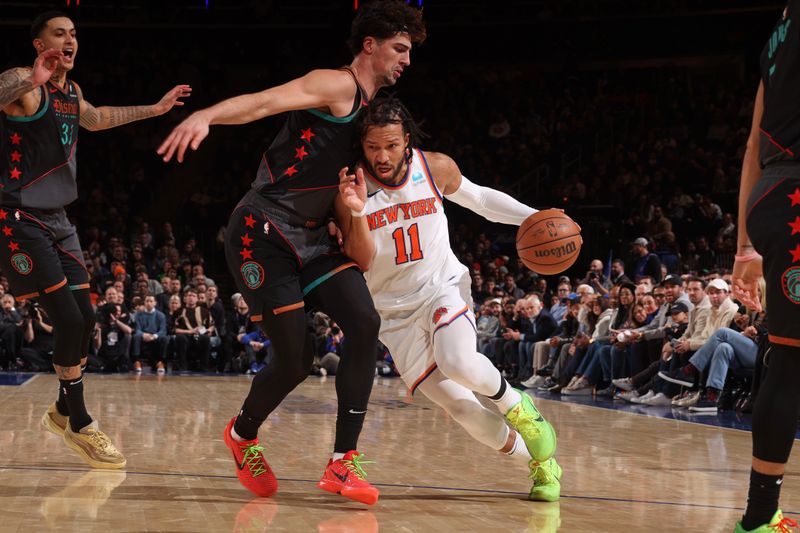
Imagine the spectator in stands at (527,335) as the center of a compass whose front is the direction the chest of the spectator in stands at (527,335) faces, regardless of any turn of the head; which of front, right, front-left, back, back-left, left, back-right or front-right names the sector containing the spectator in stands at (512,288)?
back-right

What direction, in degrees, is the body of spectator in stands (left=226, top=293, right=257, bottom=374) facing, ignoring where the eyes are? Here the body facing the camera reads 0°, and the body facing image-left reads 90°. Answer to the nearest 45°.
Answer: approximately 0°

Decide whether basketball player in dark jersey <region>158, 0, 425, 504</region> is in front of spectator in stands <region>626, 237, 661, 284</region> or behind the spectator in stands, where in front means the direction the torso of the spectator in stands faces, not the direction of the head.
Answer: in front

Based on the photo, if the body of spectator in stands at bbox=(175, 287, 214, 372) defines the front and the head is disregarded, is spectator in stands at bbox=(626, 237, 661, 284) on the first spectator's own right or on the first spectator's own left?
on the first spectator's own left

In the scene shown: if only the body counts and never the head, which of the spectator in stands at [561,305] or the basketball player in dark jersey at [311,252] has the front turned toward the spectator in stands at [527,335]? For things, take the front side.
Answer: the spectator in stands at [561,305]

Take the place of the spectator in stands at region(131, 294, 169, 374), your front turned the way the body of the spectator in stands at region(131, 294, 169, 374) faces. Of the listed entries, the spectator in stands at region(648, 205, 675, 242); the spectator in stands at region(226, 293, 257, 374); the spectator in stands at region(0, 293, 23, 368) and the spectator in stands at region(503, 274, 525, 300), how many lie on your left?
3

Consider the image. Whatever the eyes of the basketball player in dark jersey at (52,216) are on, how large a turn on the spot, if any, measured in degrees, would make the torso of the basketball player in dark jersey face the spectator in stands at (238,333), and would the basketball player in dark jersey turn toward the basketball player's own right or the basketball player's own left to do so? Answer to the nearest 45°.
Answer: approximately 135° to the basketball player's own left

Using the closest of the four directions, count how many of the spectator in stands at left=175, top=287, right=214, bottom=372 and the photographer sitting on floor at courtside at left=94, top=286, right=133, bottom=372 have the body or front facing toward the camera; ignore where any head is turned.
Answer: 2

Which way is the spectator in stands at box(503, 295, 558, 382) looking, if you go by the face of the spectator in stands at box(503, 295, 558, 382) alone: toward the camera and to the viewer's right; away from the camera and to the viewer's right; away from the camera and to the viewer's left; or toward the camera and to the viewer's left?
toward the camera and to the viewer's left

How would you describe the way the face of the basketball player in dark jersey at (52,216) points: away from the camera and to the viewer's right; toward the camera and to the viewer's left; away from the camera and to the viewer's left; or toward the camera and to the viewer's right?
toward the camera and to the viewer's right

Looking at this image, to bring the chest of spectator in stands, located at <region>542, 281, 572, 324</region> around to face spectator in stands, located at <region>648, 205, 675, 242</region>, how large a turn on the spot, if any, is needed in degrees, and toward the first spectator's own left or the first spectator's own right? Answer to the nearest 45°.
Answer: approximately 180°

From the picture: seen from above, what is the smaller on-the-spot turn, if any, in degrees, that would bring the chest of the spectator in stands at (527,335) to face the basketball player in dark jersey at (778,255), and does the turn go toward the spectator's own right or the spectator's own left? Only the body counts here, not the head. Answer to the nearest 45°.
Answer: approximately 45° to the spectator's own left
